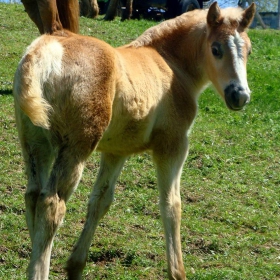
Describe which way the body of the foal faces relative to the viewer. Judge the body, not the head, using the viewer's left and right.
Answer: facing away from the viewer and to the right of the viewer

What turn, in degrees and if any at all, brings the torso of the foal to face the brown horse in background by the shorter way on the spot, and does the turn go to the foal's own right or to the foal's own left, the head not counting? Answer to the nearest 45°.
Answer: approximately 90° to the foal's own left
